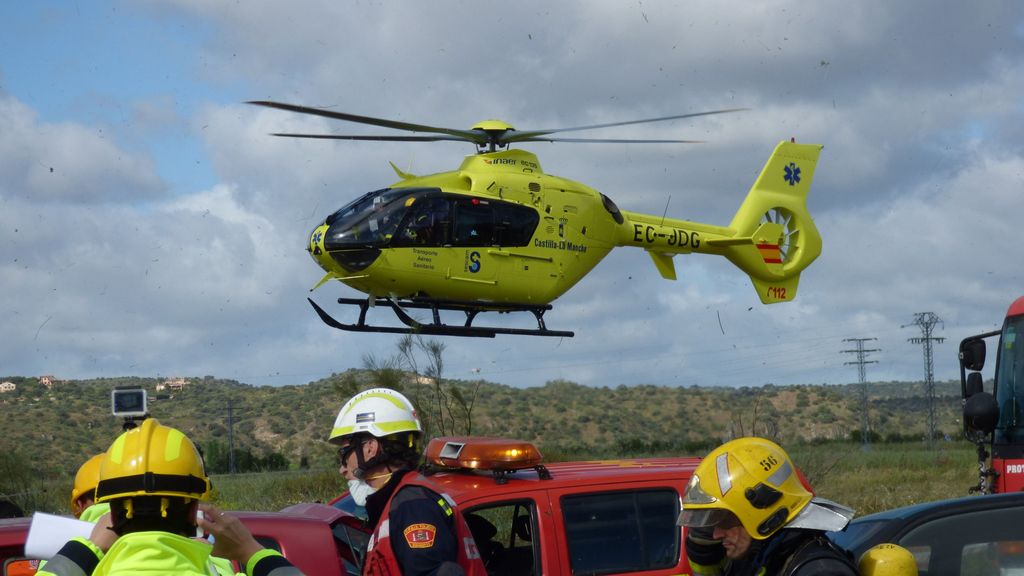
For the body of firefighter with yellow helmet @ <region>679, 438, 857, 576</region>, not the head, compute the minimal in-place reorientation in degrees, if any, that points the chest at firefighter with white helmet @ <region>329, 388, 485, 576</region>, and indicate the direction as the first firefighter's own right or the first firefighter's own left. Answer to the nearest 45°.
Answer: approximately 45° to the first firefighter's own right

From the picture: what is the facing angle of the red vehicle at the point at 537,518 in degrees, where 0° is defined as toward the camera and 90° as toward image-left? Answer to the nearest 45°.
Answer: approximately 90°

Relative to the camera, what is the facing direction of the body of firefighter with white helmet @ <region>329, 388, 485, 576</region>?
to the viewer's left

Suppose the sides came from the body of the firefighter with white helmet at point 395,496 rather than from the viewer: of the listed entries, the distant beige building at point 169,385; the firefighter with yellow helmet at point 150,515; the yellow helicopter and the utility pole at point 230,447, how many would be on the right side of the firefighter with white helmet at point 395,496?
3

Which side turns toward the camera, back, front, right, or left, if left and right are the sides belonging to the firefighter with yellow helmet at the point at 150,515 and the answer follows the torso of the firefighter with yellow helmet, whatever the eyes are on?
back

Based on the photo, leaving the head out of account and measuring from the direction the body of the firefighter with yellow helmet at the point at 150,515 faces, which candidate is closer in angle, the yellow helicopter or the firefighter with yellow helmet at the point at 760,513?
the yellow helicopter

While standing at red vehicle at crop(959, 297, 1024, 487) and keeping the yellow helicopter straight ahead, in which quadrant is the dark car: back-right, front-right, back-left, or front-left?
back-left

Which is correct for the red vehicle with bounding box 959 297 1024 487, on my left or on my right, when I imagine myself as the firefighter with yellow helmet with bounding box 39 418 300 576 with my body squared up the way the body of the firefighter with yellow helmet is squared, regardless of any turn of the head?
on my right

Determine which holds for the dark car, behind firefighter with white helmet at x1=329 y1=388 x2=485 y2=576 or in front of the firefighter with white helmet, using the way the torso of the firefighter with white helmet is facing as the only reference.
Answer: behind

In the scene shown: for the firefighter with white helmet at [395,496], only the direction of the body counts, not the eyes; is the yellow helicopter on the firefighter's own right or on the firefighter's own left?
on the firefighter's own right

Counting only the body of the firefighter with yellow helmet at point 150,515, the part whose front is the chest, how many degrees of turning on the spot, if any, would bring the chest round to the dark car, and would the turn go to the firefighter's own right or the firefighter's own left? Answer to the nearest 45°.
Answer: approximately 45° to the firefighter's own right

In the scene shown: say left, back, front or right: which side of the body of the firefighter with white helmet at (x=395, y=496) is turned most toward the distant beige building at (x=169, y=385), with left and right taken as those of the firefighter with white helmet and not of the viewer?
right

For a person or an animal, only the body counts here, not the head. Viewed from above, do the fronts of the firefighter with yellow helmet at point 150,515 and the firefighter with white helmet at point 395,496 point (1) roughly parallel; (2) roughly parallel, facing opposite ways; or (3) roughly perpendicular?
roughly perpendicular

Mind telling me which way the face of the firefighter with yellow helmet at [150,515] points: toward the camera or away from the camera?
away from the camera

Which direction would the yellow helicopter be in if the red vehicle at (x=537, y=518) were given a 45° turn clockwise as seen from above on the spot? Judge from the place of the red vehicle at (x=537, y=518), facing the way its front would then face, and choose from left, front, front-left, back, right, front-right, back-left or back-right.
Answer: front-right

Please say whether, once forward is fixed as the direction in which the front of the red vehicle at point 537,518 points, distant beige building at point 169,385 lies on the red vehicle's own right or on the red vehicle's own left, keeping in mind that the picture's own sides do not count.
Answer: on the red vehicle's own right

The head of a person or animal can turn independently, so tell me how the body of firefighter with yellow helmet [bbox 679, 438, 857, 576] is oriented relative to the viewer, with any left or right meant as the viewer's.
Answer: facing to the left of the viewer
